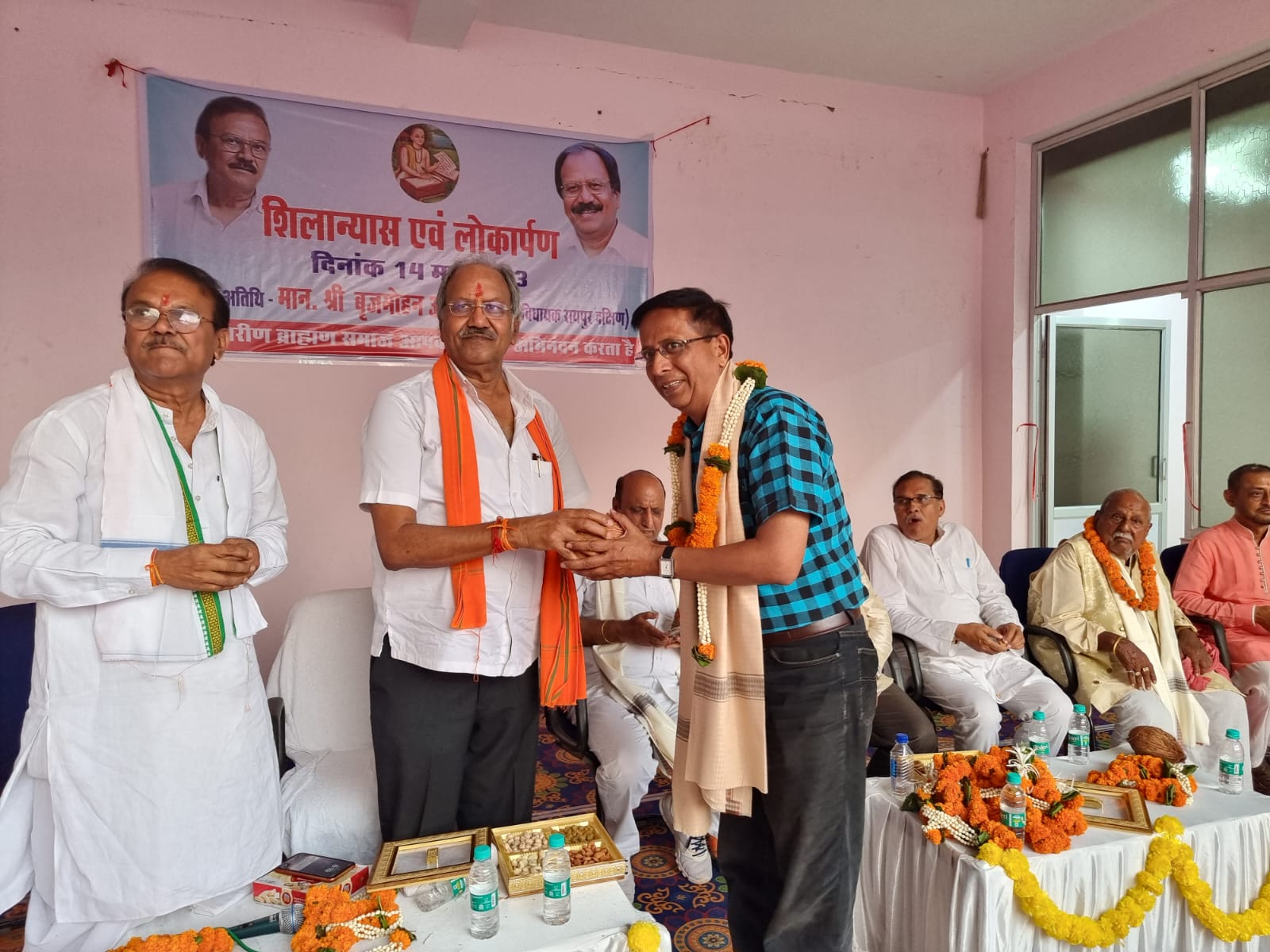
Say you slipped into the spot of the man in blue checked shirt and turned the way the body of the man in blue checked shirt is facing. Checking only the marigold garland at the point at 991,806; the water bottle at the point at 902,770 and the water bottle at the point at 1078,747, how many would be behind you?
3

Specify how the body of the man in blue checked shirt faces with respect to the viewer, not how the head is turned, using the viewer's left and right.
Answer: facing the viewer and to the left of the viewer

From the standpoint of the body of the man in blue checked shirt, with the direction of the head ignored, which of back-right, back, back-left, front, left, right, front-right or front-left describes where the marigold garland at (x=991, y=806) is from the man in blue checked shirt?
back

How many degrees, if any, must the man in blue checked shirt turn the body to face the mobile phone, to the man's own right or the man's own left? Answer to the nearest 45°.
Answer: approximately 45° to the man's own right

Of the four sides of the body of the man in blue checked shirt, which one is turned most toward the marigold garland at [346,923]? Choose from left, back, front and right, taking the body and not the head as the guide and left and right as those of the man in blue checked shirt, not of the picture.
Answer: front

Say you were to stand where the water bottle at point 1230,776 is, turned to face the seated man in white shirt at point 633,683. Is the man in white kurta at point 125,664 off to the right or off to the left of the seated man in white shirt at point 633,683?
left

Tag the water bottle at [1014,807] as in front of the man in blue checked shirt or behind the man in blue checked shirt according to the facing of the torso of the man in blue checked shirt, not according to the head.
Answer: behind

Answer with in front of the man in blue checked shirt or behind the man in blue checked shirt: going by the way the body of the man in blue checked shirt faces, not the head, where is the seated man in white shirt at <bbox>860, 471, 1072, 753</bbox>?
behind

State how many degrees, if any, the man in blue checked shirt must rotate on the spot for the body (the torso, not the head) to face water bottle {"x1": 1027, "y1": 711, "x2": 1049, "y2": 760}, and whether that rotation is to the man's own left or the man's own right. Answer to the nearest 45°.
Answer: approximately 180°

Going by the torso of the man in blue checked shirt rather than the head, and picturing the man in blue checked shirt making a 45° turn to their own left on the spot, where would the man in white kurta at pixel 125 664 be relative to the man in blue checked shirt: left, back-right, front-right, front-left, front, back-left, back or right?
right

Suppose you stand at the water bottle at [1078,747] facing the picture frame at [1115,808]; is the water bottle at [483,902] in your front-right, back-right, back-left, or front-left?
front-right

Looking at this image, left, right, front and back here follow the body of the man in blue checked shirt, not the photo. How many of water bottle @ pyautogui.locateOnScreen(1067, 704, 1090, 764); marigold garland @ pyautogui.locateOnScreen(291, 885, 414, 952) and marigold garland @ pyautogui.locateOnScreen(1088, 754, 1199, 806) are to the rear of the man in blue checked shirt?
2

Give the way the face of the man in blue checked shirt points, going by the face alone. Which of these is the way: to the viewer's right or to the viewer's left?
to the viewer's left

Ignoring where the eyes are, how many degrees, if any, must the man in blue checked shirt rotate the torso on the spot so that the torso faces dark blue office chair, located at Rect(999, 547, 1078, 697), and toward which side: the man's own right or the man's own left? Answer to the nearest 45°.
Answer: approximately 180°

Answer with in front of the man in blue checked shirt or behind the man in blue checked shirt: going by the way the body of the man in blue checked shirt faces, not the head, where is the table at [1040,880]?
behind

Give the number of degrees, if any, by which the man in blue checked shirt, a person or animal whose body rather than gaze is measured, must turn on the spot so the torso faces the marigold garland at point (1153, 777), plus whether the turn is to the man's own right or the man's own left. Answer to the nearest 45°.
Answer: approximately 180°

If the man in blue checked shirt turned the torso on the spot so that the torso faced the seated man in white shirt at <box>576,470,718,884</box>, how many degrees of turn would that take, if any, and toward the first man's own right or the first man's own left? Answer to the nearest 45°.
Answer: approximately 135° to the first man's own right
